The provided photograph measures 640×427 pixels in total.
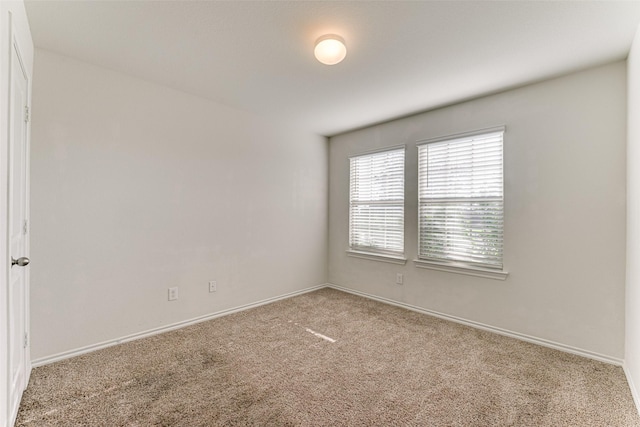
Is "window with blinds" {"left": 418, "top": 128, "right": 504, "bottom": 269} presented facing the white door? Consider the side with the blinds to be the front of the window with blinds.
yes

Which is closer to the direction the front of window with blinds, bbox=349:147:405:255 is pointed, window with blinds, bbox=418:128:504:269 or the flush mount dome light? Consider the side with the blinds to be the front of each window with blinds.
the flush mount dome light

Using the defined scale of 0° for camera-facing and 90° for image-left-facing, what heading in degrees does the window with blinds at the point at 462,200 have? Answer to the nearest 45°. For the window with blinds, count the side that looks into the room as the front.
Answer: approximately 45°

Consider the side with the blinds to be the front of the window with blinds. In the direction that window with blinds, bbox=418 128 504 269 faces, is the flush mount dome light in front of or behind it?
in front

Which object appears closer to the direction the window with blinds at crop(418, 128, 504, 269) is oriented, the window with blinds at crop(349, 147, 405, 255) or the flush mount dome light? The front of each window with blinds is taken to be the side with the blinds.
the flush mount dome light

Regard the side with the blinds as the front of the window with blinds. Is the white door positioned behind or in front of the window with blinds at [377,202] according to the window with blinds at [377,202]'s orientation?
in front

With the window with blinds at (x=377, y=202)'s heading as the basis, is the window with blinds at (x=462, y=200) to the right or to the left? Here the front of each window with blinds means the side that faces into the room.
on its left
